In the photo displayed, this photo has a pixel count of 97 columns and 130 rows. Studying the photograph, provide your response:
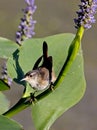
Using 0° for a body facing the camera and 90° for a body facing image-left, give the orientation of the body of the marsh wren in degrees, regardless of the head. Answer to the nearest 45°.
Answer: approximately 45°
